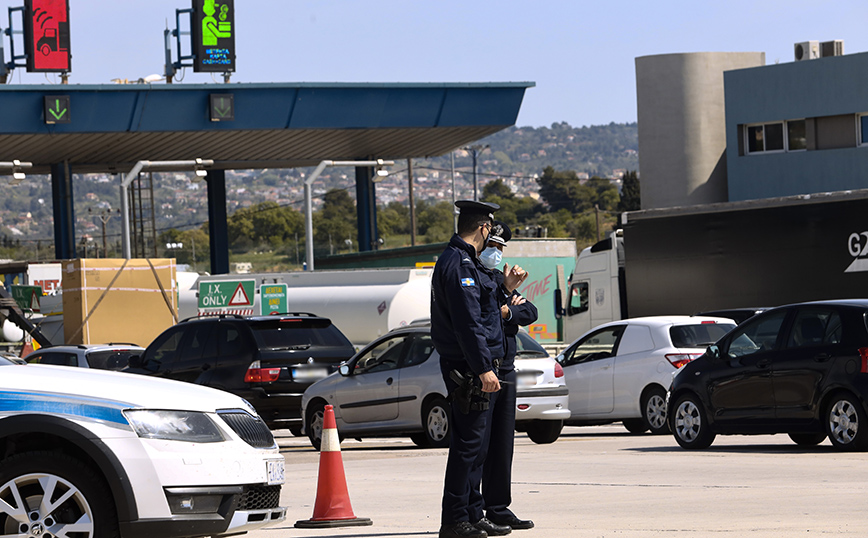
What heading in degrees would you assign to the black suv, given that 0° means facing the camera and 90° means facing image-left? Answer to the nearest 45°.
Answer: approximately 135°

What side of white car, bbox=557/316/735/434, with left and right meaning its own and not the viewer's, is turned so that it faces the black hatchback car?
back

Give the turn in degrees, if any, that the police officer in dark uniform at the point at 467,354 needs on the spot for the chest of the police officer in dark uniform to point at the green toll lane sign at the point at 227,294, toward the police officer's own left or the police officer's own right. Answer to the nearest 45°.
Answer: approximately 90° to the police officer's own left

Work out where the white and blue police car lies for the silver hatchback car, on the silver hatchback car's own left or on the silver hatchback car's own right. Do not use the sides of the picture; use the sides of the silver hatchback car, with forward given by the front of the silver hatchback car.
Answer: on the silver hatchback car's own left

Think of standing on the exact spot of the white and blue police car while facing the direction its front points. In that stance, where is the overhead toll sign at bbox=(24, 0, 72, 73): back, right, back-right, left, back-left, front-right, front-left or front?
back-left

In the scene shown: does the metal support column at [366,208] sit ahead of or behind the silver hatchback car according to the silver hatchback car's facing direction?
ahead

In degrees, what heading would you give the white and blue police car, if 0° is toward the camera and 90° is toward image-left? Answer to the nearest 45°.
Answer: approximately 315°

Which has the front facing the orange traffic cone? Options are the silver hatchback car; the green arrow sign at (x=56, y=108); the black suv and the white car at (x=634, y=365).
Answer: the green arrow sign

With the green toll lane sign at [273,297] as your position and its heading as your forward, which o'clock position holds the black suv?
The black suv is roughly at 12 o'clock from the green toll lane sign.

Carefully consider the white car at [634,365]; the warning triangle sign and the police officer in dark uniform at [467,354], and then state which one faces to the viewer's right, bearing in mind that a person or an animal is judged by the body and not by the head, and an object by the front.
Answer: the police officer in dark uniform

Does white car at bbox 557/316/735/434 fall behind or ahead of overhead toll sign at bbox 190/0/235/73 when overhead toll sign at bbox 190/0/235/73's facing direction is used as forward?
ahead

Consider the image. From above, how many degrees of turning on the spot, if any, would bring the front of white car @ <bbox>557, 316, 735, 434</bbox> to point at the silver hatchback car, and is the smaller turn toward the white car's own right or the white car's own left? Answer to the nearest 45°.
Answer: approximately 90° to the white car's own left

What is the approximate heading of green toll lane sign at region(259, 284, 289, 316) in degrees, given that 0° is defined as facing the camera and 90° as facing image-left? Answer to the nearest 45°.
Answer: approximately 0°

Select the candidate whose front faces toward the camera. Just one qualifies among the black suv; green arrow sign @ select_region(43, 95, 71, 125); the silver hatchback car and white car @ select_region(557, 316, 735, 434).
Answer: the green arrow sign

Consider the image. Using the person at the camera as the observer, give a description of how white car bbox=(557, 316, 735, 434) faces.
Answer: facing away from the viewer and to the left of the viewer
